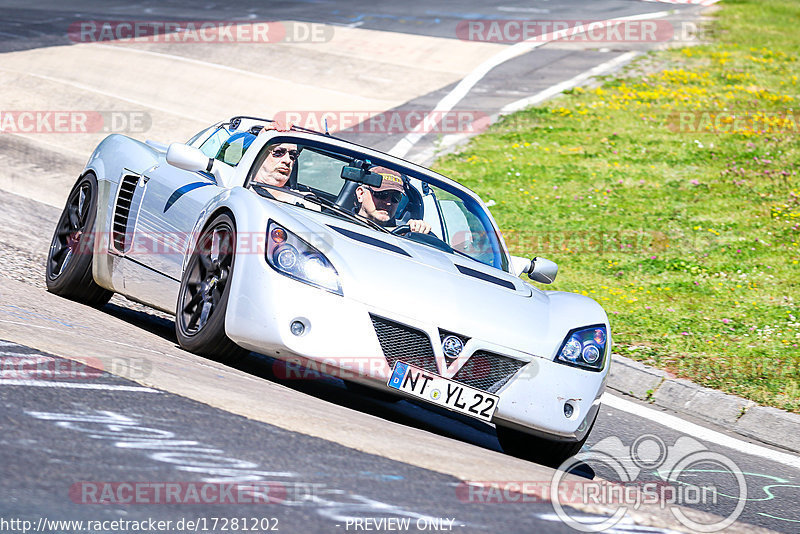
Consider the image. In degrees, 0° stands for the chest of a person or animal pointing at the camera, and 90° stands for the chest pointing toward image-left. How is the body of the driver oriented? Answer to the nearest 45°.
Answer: approximately 315°

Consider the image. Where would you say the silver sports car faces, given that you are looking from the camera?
facing the viewer and to the right of the viewer
